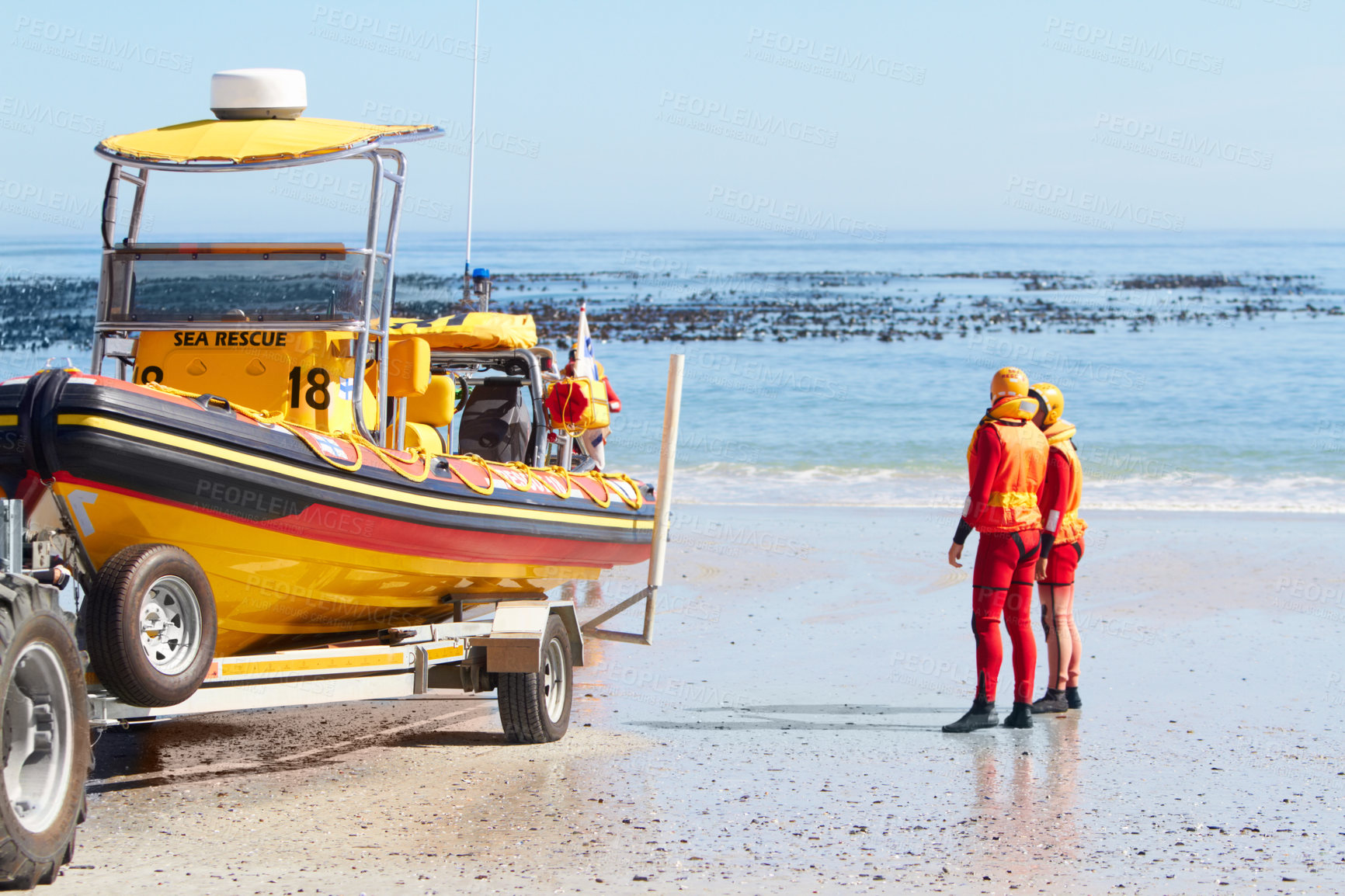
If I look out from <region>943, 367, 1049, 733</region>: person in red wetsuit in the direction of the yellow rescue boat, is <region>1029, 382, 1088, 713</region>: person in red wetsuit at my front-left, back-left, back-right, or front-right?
back-right

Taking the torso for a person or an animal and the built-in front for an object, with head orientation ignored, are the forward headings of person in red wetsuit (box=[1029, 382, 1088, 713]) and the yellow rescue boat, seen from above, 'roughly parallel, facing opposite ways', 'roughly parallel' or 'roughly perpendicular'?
roughly perpendicular

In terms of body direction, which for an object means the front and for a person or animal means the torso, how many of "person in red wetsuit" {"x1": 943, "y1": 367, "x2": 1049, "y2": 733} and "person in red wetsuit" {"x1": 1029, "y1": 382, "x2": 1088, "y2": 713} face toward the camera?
0

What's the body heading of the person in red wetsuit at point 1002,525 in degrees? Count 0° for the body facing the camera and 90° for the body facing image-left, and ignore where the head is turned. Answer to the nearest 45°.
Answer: approximately 135°
